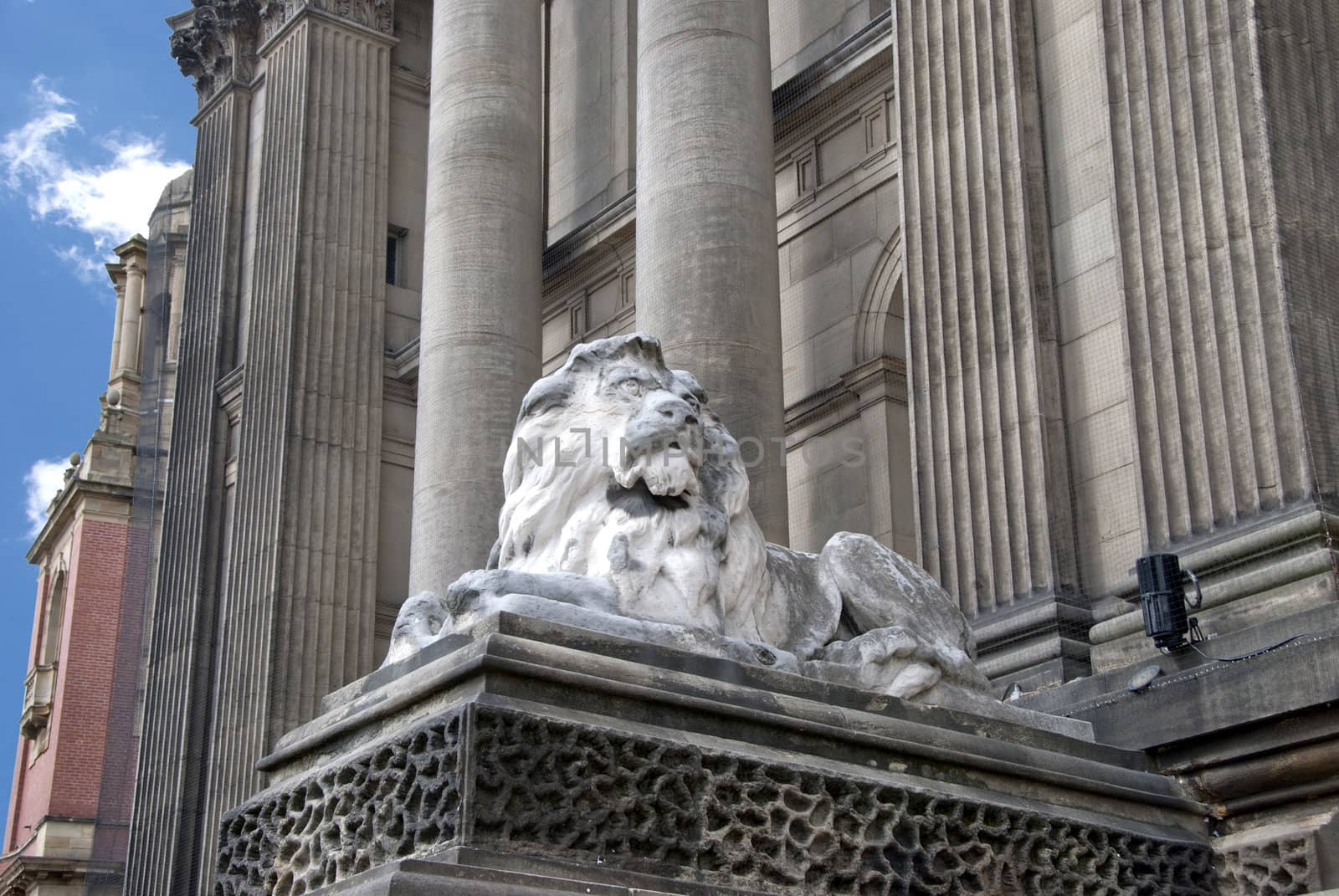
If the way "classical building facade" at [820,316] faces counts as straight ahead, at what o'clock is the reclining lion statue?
The reclining lion statue is roughly at 11 o'clock from the classical building facade.

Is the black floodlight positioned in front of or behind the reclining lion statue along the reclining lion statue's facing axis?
behind

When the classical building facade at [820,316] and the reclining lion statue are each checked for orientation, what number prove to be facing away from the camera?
0

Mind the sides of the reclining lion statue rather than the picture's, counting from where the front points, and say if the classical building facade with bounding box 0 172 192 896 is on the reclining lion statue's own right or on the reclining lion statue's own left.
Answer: on the reclining lion statue's own right

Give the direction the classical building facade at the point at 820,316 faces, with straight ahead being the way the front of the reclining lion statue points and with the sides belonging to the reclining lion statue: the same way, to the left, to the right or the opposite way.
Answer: the same way

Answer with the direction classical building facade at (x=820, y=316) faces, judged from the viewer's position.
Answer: facing the viewer and to the left of the viewer
